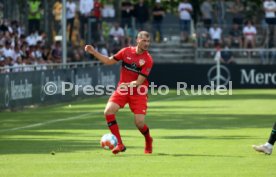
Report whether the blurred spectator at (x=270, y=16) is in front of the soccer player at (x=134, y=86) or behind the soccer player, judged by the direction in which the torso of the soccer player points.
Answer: behind

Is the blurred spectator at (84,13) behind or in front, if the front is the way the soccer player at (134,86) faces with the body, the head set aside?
behind

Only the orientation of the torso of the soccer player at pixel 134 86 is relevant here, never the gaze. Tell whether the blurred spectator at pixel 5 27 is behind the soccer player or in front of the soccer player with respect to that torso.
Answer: behind

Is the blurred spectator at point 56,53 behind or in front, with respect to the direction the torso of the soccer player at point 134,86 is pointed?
behind

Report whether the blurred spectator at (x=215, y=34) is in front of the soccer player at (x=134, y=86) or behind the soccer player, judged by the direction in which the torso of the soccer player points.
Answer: behind

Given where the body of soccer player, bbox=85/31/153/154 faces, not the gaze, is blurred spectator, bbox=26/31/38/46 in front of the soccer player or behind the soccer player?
behind

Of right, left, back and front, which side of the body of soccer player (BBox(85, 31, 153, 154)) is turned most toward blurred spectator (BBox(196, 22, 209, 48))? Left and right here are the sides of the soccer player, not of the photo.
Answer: back

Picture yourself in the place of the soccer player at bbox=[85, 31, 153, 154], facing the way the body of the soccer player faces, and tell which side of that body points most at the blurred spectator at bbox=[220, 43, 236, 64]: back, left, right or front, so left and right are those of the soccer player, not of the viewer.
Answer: back

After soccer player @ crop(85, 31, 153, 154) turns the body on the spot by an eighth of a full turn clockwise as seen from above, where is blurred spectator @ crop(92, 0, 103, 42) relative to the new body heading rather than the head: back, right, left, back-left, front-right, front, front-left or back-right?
back-right

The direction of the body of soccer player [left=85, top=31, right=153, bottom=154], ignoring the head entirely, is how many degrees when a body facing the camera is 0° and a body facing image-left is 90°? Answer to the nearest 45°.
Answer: approximately 0°

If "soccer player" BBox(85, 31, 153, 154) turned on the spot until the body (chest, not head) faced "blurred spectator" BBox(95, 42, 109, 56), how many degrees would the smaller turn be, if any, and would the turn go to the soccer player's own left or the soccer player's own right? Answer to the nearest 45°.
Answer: approximately 180°

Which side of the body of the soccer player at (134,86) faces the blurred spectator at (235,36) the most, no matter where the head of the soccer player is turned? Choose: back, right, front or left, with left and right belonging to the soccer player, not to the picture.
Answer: back
